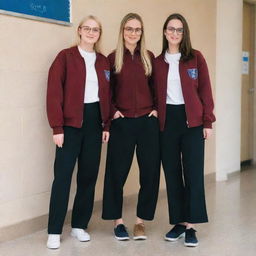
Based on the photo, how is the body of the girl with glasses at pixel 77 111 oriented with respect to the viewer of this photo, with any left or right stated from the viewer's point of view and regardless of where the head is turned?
facing the viewer and to the right of the viewer

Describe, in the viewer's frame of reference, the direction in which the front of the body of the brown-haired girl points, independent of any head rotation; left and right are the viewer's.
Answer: facing the viewer and to the left of the viewer

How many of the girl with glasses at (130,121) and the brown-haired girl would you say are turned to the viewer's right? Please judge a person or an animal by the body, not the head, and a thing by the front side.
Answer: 0

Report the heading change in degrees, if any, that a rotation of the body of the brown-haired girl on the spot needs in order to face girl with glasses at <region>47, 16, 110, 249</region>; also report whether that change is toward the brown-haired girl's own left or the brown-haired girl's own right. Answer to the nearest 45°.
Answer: approximately 45° to the brown-haired girl's own right

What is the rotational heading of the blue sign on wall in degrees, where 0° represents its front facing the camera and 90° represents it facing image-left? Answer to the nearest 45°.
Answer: approximately 315°

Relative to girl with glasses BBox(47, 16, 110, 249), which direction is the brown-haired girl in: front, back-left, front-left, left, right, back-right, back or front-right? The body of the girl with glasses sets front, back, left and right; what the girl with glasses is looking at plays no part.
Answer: front-left
